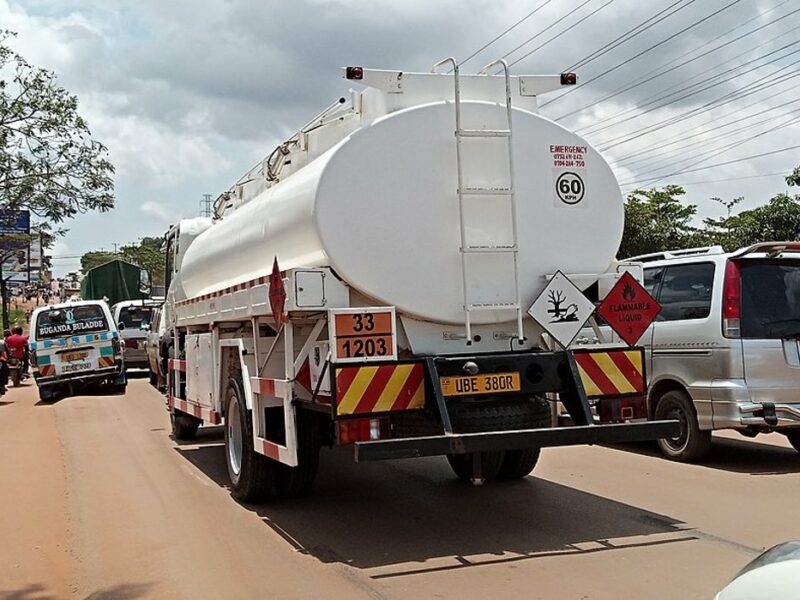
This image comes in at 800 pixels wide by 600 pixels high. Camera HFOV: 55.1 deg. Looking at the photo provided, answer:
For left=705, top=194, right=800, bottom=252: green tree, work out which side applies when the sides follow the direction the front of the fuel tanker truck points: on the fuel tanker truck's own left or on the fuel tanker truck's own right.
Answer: on the fuel tanker truck's own right

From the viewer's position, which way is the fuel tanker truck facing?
facing away from the viewer and to the left of the viewer

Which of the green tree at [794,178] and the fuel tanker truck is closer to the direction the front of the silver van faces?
the green tree

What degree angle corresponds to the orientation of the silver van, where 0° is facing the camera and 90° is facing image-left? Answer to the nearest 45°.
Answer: approximately 135°

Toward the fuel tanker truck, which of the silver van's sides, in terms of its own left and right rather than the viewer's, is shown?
left

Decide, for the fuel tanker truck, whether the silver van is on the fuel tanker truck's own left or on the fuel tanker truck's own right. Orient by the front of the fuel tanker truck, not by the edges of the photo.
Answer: on the fuel tanker truck's own right
